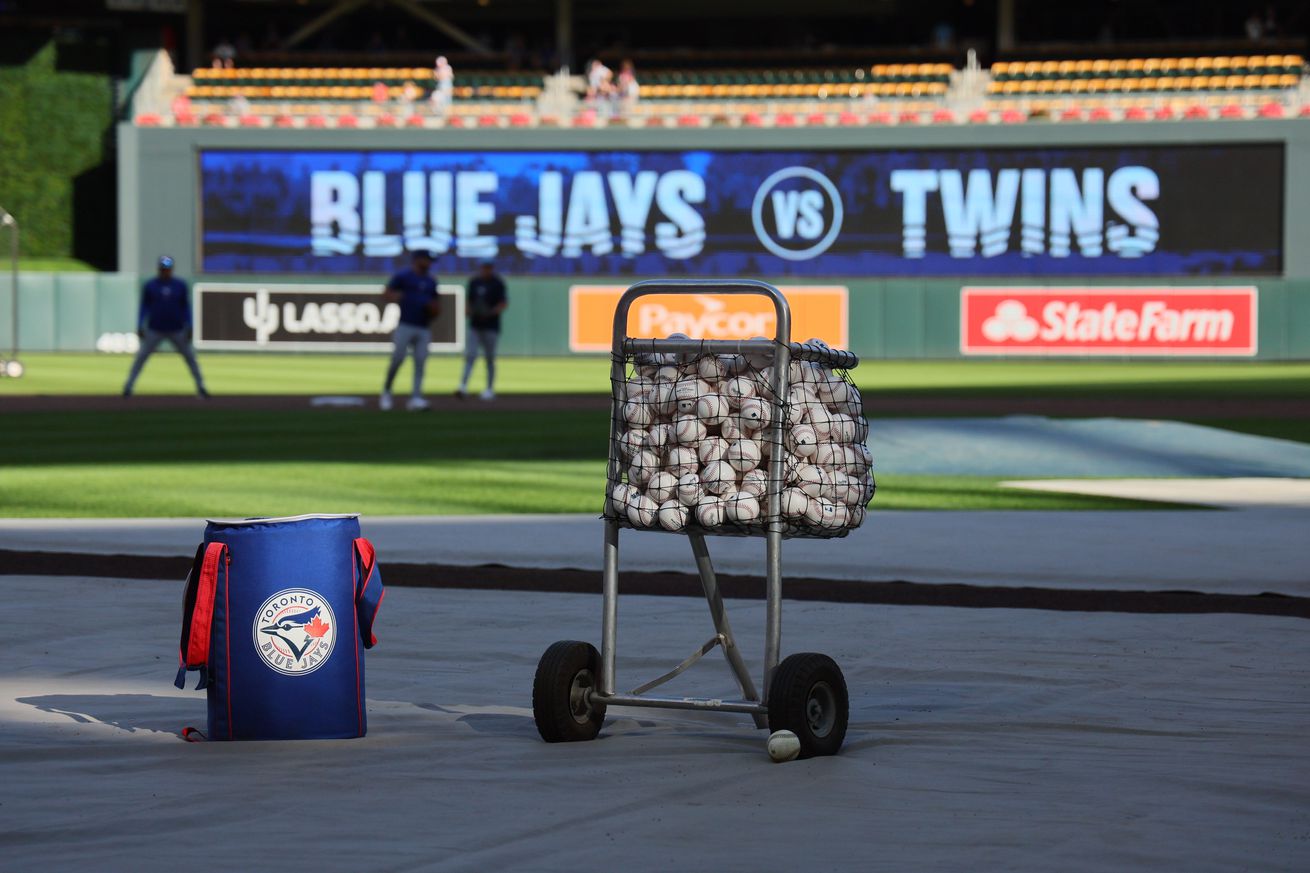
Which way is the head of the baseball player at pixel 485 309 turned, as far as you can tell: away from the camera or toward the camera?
toward the camera

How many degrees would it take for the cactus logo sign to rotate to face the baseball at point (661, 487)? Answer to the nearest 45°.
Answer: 0° — it already faces it

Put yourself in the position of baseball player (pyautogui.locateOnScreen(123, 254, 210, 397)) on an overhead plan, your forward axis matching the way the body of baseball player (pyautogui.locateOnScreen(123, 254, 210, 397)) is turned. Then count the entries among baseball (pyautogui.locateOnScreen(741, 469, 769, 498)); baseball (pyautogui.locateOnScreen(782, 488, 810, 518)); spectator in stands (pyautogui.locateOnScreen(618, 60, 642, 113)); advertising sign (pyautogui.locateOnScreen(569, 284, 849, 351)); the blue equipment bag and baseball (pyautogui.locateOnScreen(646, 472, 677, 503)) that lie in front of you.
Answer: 4

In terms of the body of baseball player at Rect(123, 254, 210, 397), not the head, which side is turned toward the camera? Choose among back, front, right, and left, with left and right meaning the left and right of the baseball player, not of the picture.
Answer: front

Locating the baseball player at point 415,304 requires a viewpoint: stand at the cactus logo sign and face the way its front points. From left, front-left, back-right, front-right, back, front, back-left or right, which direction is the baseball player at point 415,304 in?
front

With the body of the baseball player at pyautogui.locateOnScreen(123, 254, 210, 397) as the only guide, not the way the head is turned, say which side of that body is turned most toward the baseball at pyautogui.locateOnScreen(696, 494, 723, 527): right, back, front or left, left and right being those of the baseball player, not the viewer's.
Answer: front

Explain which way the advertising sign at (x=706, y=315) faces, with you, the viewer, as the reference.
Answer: facing the viewer

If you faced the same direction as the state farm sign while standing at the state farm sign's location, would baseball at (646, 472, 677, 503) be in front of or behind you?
in front

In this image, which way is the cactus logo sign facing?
toward the camera

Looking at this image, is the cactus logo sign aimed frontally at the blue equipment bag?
yes

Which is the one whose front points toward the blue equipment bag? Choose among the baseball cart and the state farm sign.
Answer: the state farm sign

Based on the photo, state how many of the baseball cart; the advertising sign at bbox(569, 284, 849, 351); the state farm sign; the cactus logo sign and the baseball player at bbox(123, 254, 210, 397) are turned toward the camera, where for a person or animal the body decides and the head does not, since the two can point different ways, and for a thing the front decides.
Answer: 4

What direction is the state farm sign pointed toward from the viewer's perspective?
toward the camera

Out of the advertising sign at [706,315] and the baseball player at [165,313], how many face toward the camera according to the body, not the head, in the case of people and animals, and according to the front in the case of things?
2

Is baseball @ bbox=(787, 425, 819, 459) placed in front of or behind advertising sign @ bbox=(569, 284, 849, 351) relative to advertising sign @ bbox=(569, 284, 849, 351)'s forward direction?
in front
